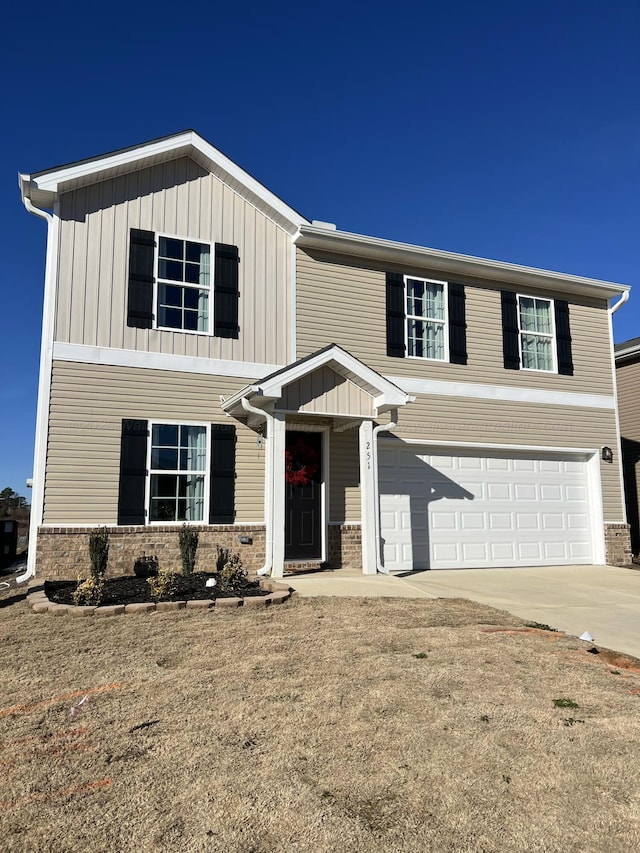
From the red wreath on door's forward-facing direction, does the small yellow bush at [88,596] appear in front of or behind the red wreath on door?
in front

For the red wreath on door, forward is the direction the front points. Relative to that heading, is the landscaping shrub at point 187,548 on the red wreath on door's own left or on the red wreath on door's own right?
on the red wreath on door's own right

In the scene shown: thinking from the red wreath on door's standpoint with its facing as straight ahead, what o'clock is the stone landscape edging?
The stone landscape edging is roughly at 1 o'clock from the red wreath on door.

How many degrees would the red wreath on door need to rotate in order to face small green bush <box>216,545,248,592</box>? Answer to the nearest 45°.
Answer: approximately 45° to its right

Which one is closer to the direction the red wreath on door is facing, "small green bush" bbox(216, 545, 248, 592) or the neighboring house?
the small green bush

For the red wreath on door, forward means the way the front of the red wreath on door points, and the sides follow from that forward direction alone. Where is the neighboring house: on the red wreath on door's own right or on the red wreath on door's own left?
on the red wreath on door's own left

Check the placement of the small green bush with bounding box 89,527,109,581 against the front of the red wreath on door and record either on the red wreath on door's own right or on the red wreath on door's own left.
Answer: on the red wreath on door's own right

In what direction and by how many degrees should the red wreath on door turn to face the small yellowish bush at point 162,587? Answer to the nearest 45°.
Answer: approximately 45° to its right

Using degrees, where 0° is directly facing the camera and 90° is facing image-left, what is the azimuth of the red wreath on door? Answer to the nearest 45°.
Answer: approximately 0°
